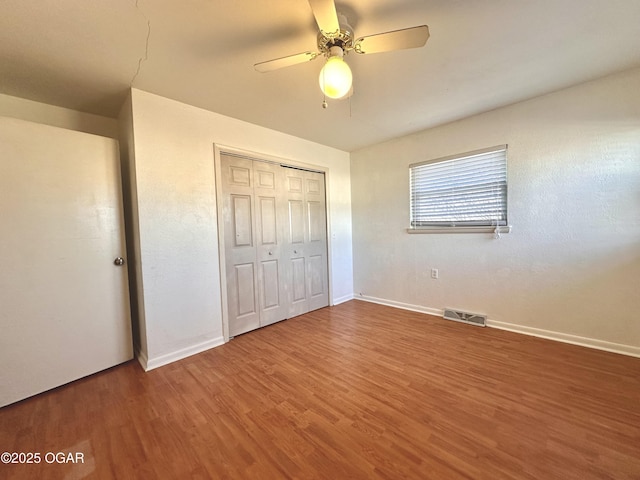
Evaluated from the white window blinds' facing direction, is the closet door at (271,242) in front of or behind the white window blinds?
in front

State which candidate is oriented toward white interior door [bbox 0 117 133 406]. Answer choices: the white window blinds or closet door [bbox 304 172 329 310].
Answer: the white window blinds

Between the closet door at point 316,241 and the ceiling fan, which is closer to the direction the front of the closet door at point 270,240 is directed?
the ceiling fan

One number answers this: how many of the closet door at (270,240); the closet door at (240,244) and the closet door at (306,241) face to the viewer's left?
0

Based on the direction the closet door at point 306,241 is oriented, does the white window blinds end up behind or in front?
in front

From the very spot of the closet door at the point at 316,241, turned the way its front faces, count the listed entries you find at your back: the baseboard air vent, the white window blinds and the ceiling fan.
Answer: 0

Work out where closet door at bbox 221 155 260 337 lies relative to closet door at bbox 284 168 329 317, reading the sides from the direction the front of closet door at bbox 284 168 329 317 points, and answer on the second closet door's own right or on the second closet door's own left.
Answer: on the second closet door's own right

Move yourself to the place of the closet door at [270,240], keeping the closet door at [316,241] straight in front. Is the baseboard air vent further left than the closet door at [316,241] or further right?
right

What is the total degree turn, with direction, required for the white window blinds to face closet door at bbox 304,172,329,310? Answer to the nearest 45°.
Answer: approximately 45° to its right

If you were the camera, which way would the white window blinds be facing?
facing the viewer and to the left of the viewer

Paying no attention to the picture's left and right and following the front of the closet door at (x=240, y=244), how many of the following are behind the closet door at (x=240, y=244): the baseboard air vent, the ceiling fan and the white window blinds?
0

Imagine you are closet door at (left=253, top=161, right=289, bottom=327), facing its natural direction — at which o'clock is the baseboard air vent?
The baseboard air vent is roughly at 11 o'clock from the closet door.

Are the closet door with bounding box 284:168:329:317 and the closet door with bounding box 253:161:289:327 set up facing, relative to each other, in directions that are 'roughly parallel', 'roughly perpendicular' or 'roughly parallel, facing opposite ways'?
roughly parallel

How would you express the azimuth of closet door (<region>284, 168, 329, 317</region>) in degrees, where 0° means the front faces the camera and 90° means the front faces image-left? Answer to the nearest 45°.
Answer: approximately 315°

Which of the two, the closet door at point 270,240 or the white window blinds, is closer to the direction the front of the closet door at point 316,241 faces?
the white window blinds

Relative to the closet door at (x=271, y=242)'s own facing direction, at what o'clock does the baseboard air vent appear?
The baseboard air vent is roughly at 11 o'clock from the closet door.

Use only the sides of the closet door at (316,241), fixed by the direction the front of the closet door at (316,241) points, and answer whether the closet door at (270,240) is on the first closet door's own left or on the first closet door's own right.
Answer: on the first closet door's own right

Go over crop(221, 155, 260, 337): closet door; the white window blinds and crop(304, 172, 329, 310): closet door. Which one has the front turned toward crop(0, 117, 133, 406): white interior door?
the white window blinds

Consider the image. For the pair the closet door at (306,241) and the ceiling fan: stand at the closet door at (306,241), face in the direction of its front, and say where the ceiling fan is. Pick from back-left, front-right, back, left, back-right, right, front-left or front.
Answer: front-right

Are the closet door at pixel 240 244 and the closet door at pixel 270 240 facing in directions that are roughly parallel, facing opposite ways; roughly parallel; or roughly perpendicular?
roughly parallel

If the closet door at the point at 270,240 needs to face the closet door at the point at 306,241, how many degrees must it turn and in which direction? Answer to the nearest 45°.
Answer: approximately 90° to its left
